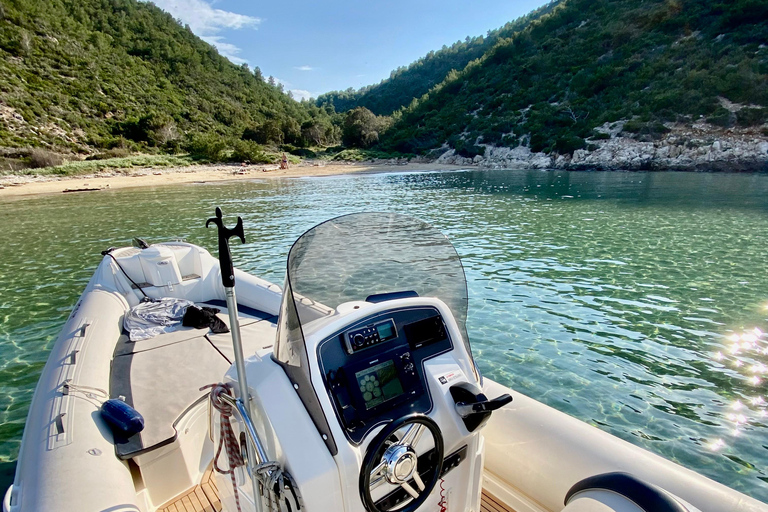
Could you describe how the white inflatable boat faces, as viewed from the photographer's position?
facing away from the viewer and to the left of the viewer
